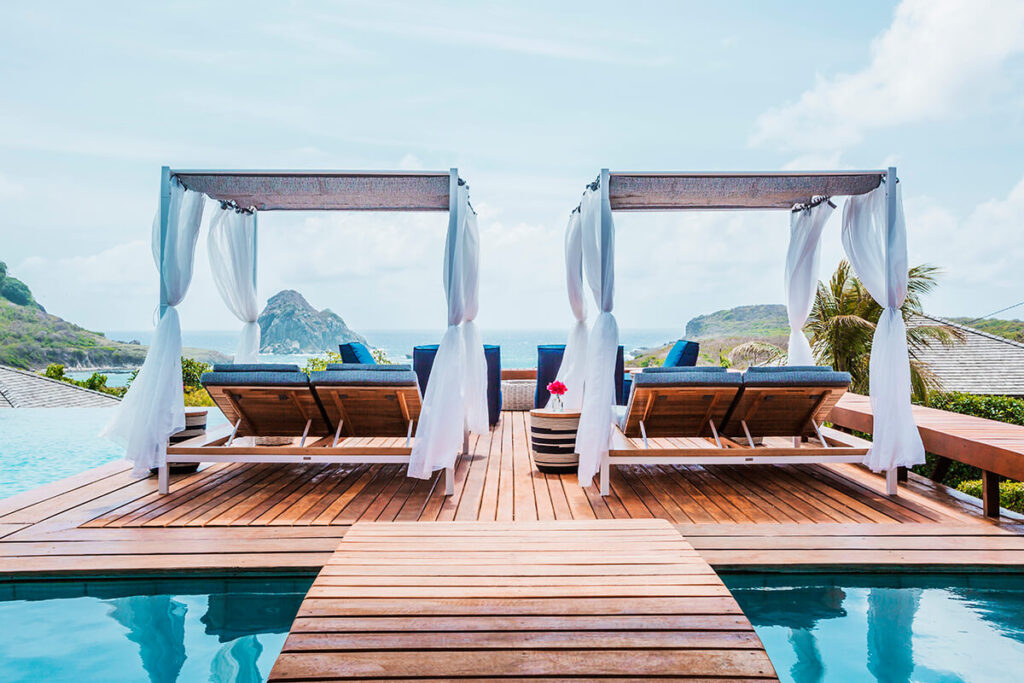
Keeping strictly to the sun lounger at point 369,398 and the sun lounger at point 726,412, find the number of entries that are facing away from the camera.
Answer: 2

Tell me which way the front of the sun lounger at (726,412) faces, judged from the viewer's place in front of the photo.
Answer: facing away from the viewer

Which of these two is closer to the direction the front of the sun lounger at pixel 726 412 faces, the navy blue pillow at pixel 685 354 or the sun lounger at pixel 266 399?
the navy blue pillow

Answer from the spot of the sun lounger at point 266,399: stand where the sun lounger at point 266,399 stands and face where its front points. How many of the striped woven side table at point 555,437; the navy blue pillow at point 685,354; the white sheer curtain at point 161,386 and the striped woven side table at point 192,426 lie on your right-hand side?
2

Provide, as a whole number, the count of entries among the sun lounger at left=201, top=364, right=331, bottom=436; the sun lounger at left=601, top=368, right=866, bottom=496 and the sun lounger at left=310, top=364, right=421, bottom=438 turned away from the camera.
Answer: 3

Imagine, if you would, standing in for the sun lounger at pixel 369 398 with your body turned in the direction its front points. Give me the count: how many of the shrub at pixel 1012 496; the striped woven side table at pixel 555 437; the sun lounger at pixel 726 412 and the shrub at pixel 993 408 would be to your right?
4

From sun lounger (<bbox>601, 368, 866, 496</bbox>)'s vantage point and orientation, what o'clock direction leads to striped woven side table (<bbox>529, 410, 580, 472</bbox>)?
The striped woven side table is roughly at 9 o'clock from the sun lounger.

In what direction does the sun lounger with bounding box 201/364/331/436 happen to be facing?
away from the camera

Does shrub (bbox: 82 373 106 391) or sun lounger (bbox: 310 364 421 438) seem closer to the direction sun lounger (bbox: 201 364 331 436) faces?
the shrub

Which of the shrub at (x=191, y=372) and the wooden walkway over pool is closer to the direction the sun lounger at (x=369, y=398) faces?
the shrub

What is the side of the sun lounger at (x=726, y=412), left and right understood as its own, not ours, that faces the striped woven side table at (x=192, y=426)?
left

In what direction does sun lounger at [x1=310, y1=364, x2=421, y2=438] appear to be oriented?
away from the camera

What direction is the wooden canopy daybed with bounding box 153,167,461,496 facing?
away from the camera

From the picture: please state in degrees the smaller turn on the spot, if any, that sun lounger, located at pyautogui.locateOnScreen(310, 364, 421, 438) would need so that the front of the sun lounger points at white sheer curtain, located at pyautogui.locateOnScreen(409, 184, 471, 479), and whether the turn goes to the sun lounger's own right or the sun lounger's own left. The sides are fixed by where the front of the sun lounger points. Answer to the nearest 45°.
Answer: approximately 90° to the sun lounger's own right
